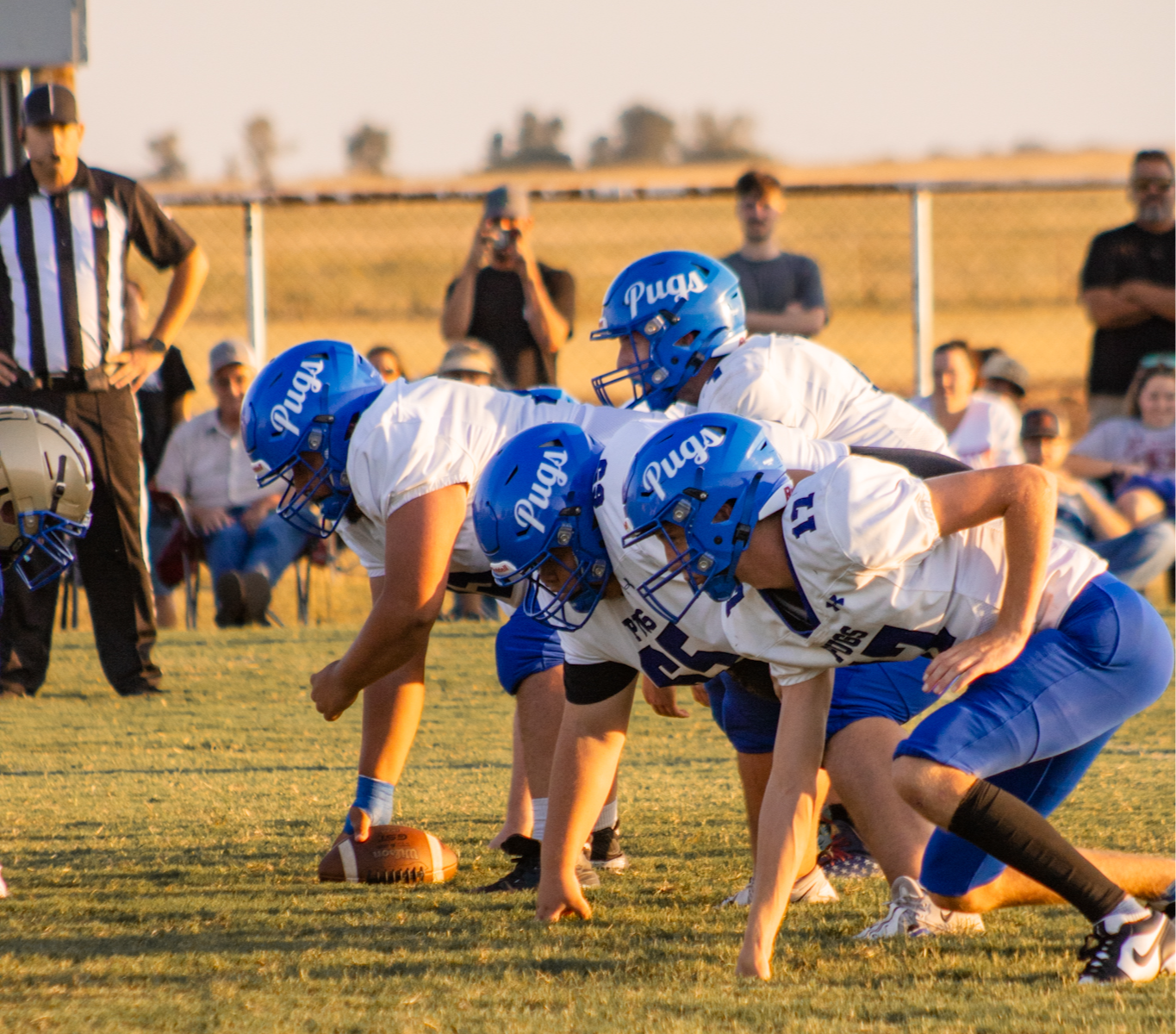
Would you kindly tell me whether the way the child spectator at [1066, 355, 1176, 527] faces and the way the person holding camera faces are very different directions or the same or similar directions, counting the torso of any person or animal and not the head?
same or similar directions

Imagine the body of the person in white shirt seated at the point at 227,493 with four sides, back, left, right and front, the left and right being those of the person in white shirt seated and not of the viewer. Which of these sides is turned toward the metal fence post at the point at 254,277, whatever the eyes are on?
back

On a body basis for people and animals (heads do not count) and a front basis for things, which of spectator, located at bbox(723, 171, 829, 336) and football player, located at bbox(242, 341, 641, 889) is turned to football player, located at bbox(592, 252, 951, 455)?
the spectator

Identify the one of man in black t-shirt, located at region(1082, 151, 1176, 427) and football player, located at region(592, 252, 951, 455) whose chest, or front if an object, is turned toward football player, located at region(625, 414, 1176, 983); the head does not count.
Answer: the man in black t-shirt

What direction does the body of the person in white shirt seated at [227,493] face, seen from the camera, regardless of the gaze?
toward the camera

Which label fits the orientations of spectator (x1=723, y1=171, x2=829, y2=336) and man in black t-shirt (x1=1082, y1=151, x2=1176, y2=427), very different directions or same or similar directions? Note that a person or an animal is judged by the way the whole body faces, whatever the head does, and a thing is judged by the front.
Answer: same or similar directions

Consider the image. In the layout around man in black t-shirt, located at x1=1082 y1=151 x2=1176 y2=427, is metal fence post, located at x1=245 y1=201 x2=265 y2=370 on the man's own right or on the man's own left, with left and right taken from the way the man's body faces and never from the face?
on the man's own right

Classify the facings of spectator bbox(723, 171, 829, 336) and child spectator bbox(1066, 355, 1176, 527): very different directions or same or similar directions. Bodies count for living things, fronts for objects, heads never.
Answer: same or similar directions

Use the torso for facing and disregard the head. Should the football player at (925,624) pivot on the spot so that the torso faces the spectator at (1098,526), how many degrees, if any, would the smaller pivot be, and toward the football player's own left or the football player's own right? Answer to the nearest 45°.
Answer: approximately 90° to the football player's own right

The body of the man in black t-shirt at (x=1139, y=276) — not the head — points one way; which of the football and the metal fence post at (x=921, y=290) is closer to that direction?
the football

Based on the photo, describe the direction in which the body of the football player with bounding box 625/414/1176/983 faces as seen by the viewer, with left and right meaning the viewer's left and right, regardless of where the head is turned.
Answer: facing to the left of the viewer

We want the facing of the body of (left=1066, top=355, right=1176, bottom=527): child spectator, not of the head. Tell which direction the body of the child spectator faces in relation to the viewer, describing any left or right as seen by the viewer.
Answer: facing the viewer

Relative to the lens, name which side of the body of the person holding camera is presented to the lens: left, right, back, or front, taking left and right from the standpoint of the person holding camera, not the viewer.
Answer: front

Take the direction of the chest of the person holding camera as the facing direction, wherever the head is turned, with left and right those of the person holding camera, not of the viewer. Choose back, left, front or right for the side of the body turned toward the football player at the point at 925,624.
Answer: front

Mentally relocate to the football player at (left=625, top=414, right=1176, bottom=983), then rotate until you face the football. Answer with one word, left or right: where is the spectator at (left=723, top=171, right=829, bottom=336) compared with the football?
right

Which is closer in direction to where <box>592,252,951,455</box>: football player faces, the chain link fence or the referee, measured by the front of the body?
the referee
